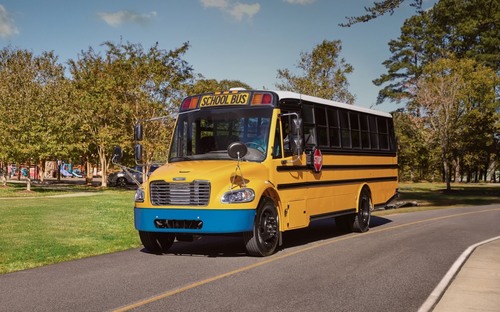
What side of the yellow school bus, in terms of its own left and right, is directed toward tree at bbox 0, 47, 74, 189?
right

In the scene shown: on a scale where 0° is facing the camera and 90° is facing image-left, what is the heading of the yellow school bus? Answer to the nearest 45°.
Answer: approximately 45°

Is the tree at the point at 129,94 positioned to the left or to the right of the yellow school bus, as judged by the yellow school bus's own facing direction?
on its right

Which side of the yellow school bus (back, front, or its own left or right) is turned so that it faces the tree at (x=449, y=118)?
back
